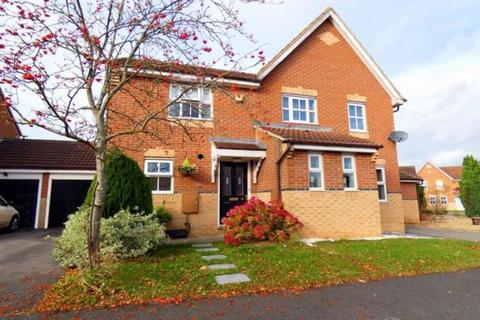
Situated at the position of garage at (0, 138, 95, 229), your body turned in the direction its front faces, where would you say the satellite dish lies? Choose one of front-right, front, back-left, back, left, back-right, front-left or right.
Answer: front-left

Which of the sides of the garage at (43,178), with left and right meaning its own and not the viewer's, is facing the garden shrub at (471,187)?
left

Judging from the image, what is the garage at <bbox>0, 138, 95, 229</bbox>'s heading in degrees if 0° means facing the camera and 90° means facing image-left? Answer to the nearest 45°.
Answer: approximately 0°

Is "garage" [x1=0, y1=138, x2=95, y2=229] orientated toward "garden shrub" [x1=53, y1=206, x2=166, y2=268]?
yes

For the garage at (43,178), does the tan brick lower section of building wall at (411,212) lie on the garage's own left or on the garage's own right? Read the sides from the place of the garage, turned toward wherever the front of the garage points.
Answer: on the garage's own left

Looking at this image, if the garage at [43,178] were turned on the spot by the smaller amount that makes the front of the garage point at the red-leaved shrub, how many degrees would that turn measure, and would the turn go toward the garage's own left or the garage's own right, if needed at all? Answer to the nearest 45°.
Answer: approximately 45° to the garage's own left

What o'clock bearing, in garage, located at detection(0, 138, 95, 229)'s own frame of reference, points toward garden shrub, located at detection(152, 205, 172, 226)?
The garden shrub is roughly at 11 o'clock from the garage.
